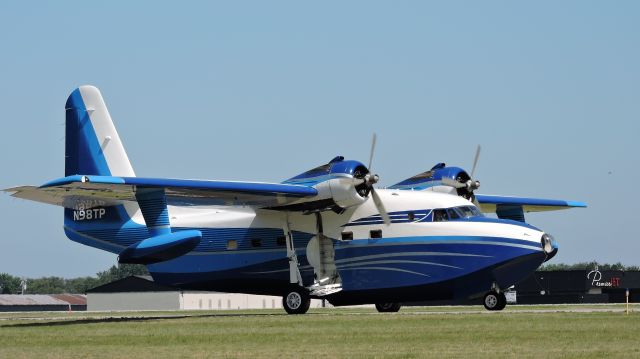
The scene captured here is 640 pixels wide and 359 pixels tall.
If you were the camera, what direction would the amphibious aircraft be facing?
facing the viewer and to the right of the viewer
